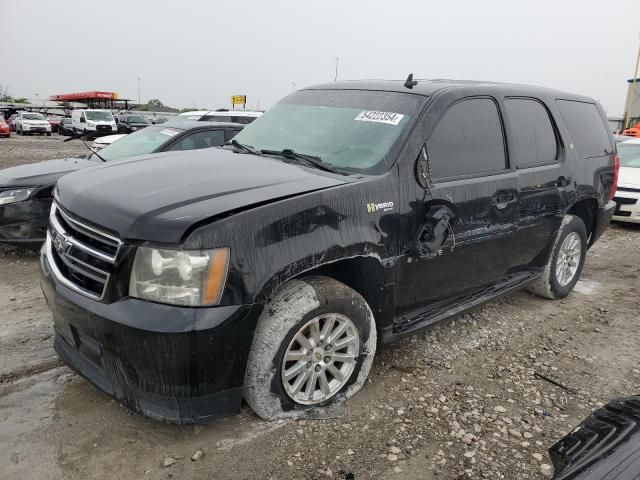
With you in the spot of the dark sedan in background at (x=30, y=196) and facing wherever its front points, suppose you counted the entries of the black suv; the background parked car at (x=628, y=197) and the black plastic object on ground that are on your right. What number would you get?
0

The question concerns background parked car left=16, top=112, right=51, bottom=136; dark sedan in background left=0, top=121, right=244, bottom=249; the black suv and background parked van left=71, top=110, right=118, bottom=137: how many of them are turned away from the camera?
0

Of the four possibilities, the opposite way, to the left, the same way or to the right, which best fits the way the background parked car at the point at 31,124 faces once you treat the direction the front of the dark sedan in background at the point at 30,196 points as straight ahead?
to the left

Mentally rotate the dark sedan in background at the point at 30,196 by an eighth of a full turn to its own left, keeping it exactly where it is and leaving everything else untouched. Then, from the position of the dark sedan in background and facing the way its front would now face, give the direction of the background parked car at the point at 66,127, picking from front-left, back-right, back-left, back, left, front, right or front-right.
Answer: back

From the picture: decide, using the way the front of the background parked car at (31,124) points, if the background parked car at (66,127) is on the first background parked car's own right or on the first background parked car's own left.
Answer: on the first background parked car's own left

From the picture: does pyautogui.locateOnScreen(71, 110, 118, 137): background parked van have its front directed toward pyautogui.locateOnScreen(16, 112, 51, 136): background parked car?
no

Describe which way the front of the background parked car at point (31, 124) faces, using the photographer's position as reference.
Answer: facing the viewer and to the right of the viewer

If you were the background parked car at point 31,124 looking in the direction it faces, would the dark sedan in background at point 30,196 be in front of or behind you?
in front

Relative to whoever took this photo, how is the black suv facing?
facing the viewer and to the left of the viewer

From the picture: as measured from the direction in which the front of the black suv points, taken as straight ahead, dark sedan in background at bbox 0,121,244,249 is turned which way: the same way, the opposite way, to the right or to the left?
the same way

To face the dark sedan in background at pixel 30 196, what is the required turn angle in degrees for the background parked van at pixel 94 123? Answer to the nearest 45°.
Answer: approximately 45° to its right

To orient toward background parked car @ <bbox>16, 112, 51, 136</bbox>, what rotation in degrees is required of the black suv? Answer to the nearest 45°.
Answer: approximately 90° to its right

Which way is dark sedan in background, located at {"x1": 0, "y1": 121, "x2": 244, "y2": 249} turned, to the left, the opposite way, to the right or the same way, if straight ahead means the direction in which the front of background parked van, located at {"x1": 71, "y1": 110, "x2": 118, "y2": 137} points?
to the right

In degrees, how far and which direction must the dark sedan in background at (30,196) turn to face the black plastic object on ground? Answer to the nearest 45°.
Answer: approximately 90° to its left
